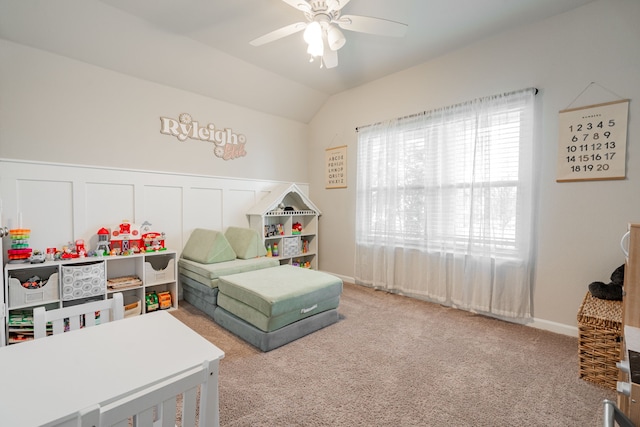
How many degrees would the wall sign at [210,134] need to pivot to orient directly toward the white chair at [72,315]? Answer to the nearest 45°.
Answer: approximately 45° to its right

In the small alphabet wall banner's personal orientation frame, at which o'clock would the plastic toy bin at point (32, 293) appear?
The plastic toy bin is roughly at 12 o'clock from the small alphabet wall banner.

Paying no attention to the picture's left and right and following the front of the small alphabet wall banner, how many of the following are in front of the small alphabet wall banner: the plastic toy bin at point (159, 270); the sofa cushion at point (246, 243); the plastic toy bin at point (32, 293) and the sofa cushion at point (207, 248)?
4

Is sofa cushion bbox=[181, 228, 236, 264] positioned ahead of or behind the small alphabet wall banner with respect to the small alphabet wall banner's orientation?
ahead

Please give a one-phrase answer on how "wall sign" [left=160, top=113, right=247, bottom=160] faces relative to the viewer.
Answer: facing the viewer and to the right of the viewer

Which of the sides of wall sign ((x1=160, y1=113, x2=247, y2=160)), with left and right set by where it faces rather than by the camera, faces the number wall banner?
front

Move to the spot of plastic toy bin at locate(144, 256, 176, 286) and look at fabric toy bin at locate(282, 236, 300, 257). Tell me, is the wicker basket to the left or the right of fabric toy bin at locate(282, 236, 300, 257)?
right

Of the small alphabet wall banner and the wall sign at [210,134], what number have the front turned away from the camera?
0

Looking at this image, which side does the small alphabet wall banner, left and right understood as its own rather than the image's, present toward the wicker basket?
left

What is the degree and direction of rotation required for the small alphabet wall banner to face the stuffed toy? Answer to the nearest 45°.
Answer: approximately 90° to its left

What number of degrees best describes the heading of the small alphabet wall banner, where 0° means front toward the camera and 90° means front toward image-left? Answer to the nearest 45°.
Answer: approximately 45°

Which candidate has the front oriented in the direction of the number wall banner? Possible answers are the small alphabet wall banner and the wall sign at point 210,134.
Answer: the wall sign

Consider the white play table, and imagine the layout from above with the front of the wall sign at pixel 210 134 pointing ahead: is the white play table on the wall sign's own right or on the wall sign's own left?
on the wall sign's own right
